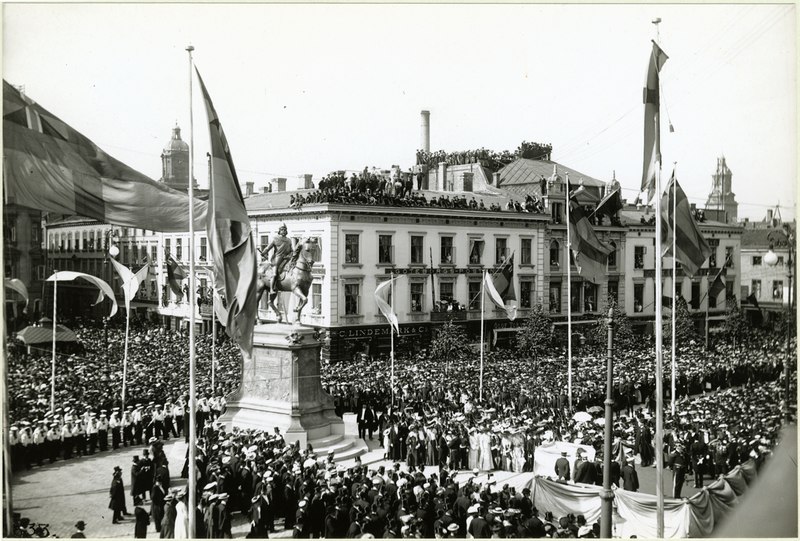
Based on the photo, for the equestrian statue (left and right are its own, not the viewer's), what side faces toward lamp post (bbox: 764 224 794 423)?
front

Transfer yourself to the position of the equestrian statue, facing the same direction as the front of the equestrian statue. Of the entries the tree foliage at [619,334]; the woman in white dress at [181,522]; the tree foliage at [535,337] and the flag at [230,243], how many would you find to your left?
2

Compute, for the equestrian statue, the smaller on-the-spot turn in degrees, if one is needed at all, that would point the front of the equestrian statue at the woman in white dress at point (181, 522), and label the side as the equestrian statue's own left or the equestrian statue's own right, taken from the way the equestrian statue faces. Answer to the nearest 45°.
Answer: approximately 45° to the equestrian statue's own right

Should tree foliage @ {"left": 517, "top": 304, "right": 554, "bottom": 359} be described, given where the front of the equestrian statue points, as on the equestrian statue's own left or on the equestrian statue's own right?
on the equestrian statue's own left

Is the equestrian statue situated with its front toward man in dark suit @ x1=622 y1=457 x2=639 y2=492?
yes

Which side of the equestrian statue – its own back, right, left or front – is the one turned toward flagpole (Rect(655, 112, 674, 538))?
front

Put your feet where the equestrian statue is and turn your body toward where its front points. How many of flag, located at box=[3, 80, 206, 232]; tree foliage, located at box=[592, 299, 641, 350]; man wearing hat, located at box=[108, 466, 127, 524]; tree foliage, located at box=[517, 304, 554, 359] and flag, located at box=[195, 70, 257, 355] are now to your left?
2

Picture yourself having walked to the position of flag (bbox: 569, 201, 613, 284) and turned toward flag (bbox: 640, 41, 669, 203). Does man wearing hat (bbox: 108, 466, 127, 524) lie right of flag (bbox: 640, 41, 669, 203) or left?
right

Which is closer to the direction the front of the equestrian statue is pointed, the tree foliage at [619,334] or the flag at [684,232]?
the flag

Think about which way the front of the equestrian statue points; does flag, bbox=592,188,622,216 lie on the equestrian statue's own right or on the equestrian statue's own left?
on the equestrian statue's own left

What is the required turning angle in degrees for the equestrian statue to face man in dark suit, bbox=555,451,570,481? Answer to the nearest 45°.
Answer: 0° — it already faces them

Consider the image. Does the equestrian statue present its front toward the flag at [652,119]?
yes
